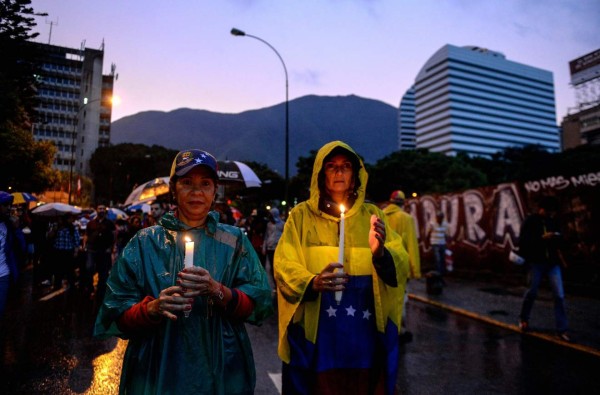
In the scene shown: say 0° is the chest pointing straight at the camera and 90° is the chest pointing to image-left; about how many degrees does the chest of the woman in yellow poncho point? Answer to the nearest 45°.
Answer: approximately 0°

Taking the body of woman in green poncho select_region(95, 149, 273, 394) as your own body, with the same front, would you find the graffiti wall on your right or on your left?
on your left

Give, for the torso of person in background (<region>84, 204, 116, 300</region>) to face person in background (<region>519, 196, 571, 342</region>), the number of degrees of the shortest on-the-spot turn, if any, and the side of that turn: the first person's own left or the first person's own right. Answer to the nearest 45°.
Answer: approximately 45° to the first person's own left

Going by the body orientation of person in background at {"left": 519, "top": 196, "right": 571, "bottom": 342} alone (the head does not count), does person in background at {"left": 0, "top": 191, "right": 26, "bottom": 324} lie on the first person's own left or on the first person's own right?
on the first person's own right

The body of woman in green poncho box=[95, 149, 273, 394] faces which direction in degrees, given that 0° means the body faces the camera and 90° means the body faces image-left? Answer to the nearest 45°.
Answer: approximately 0°

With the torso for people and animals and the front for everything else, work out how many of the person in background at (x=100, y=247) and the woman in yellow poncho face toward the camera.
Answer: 2

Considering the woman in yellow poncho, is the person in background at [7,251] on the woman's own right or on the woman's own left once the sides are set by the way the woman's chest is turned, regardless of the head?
on the woman's own right
